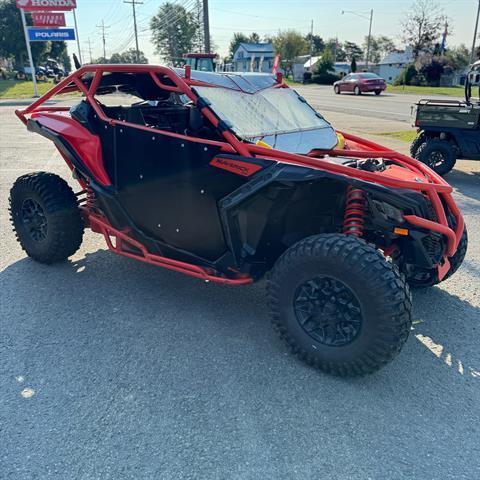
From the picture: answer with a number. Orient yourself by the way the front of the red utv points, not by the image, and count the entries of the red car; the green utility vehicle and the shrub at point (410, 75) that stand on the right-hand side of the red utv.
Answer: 0

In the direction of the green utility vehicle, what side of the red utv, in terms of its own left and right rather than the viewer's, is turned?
left

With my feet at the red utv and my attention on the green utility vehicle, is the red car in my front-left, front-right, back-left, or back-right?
front-left

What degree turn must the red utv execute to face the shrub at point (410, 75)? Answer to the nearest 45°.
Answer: approximately 135° to its left

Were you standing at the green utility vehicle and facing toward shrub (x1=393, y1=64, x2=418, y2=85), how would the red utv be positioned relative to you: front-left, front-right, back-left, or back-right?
back-left

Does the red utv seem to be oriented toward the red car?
no
